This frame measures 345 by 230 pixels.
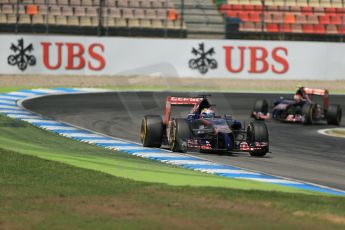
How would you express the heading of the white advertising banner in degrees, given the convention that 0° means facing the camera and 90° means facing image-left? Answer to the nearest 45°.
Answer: approximately 0°

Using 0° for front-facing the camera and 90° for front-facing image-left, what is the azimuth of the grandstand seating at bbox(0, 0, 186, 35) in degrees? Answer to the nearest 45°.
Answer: approximately 0°

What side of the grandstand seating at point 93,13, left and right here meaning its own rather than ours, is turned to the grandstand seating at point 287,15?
left

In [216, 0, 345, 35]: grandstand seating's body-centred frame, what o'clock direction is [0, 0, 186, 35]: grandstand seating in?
[0, 0, 186, 35]: grandstand seating is roughly at 2 o'clock from [216, 0, 345, 35]: grandstand seating.

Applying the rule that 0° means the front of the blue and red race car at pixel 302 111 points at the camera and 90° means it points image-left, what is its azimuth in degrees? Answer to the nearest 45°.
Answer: approximately 45°

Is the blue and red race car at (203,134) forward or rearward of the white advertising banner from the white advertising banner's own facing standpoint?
forward

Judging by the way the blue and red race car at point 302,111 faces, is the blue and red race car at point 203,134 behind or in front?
in front
